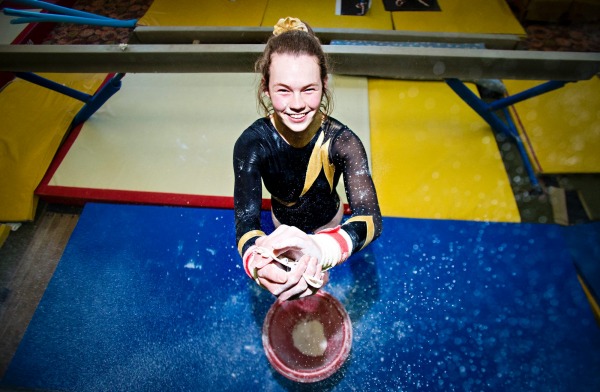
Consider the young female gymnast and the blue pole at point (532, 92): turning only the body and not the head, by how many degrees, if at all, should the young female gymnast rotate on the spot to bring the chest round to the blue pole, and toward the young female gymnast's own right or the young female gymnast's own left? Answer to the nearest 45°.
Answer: approximately 135° to the young female gymnast's own left

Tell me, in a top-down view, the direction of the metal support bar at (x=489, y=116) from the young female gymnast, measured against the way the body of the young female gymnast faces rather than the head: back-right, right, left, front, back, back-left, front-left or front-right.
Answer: back-left

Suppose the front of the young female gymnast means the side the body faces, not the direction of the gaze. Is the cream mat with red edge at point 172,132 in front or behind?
behind

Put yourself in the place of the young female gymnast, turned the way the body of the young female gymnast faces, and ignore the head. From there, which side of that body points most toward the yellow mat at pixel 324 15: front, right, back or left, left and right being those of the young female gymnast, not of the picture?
back

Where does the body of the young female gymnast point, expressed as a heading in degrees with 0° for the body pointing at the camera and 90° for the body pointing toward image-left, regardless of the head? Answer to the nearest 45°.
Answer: approximately 0°

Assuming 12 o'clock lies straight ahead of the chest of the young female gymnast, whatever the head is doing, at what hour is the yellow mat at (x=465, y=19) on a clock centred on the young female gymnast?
The yellow mat is roughly at 7 o'clock from the young female gymnast.

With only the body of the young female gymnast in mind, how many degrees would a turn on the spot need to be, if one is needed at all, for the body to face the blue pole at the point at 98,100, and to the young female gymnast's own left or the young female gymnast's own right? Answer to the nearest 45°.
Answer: approximately 135° to the young female gymnast's own right
